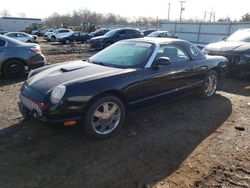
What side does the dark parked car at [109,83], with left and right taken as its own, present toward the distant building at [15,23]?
right

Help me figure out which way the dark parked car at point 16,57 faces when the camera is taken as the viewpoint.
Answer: facing to the left of the viewer

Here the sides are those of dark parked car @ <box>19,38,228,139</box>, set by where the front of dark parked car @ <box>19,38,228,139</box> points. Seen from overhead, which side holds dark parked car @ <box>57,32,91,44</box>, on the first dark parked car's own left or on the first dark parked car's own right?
on the first dark parked car's own right

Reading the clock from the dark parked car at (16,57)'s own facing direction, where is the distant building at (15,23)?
The distant building is roughly at 3 o'clock from the dark parked car.

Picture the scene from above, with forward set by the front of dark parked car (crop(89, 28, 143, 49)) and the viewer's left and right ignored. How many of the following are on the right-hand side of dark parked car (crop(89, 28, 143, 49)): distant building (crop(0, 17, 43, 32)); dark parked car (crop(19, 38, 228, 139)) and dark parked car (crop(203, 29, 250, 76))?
1

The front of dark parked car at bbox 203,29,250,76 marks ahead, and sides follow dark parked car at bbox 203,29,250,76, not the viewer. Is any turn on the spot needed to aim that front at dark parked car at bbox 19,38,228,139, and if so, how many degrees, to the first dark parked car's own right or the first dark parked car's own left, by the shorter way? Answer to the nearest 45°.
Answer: approximately 45° to the first dark parked car's own left

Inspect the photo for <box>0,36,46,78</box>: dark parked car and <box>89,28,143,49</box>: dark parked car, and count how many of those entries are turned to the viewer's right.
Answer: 0

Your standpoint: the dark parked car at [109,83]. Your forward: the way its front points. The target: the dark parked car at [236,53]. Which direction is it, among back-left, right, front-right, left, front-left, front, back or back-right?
back

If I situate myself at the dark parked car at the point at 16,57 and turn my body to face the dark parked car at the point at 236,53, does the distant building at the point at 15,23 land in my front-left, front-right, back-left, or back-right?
back-left

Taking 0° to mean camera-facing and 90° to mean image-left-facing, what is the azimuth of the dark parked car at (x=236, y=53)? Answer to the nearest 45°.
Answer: approximately 45°

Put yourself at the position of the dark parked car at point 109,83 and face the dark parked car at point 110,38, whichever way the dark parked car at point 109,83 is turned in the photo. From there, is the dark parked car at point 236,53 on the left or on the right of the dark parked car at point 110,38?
right

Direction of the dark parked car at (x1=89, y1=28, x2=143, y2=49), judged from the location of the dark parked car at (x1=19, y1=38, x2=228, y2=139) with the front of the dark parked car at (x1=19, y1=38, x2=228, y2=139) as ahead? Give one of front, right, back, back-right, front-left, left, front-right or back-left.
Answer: back-right
